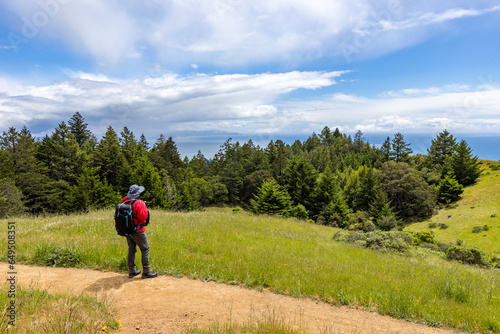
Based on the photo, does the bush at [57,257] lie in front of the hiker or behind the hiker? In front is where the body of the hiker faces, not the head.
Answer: behind

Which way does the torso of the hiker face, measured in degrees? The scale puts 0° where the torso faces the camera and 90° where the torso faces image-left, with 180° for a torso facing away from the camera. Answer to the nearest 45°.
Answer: approximately 270°

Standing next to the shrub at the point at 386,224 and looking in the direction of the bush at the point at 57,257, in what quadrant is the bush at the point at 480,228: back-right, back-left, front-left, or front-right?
back-left

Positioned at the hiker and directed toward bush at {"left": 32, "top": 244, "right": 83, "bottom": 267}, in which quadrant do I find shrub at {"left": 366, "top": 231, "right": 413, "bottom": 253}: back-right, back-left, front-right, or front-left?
back-right

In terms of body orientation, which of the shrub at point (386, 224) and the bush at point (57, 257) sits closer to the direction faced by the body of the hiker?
the shrub

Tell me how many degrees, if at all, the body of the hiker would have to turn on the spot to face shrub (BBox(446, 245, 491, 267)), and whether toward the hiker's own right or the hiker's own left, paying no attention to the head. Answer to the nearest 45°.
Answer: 0° — they already face it

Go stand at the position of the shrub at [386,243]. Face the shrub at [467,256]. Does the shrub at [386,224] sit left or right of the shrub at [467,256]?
left
